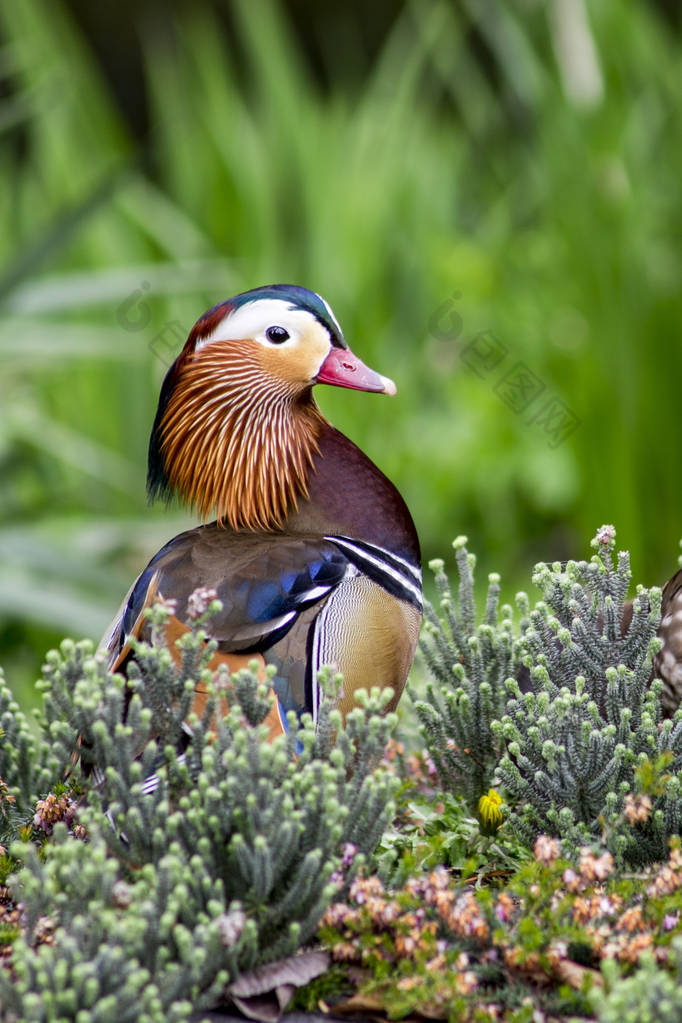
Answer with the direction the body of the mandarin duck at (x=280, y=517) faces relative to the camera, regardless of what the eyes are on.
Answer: to the viewer's right
